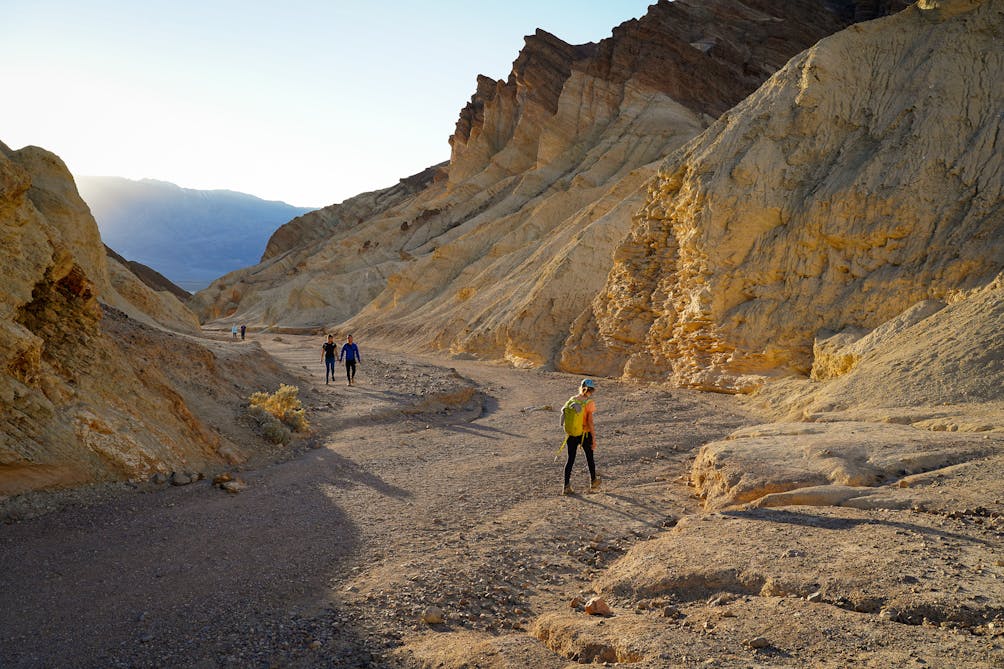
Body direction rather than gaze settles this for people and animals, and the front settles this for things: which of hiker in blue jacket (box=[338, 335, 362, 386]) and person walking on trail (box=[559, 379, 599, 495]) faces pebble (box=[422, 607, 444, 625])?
the hiker in blue jacket

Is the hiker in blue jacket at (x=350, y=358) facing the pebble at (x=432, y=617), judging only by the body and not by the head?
yes

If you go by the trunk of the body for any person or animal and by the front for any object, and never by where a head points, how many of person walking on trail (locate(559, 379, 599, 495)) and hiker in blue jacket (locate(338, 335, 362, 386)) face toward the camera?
1

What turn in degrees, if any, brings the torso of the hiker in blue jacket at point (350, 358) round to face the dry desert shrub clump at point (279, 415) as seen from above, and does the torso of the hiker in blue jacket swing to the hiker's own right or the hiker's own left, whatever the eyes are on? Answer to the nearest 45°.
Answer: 0° — they already face it

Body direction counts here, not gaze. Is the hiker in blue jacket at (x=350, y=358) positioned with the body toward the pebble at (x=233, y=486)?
yes

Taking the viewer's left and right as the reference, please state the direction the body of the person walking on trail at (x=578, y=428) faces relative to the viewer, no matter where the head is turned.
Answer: facing away from the viewer and to the right of the viewer

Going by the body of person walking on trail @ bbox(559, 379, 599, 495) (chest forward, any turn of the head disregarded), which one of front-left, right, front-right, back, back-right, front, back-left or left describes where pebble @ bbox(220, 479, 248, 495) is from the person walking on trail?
back-left

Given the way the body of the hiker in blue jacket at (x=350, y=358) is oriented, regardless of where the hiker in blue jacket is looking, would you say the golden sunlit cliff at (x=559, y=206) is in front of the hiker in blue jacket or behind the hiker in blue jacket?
behind

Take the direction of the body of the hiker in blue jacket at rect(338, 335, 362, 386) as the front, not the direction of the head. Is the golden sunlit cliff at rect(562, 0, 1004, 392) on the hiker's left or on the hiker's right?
on the hiker's left

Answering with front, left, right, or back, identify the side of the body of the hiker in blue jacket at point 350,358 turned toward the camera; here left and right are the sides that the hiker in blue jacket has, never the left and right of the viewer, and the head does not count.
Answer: front

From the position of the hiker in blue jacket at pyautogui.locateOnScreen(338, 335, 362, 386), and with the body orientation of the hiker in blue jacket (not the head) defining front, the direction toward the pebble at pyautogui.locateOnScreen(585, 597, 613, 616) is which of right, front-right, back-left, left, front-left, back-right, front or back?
front

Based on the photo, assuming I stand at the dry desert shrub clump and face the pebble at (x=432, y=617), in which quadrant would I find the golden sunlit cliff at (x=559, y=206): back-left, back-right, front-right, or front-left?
back-left

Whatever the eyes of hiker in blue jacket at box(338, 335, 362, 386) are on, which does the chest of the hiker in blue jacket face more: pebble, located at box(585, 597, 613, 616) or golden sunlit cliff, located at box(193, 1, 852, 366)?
the pebble

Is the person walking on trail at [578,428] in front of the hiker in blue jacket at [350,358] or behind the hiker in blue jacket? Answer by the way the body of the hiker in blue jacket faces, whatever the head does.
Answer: in front
